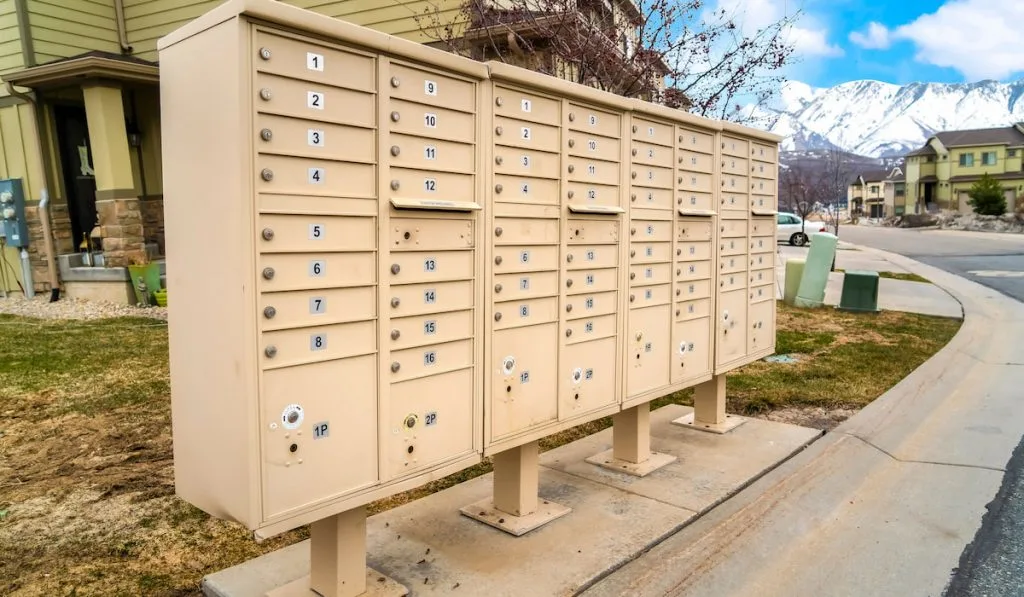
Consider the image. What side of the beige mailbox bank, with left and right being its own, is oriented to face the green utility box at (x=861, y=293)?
left

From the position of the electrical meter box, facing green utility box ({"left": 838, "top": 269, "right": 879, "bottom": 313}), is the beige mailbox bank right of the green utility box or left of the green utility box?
right

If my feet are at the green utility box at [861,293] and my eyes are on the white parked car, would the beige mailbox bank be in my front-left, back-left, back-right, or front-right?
back-left

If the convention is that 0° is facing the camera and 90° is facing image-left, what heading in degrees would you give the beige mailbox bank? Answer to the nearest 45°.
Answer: approximately 315°

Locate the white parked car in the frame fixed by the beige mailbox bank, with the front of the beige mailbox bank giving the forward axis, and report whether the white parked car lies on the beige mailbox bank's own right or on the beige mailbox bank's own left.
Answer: on the beige mailbox bank's own left

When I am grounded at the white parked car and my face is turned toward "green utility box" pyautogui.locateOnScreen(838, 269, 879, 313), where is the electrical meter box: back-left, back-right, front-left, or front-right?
front-right

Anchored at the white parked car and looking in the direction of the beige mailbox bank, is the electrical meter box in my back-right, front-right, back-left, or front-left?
front-right

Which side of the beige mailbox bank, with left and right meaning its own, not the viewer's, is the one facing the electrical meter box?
back

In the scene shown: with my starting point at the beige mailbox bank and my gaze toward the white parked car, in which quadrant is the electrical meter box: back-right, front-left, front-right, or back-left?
front-left
